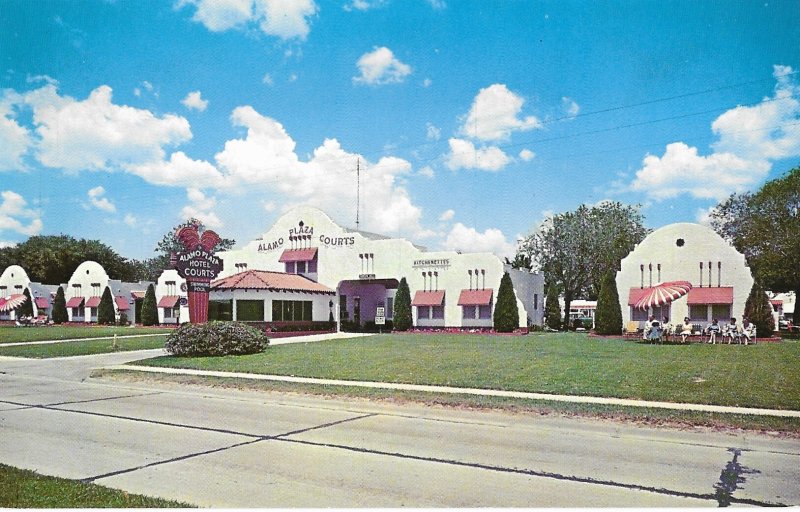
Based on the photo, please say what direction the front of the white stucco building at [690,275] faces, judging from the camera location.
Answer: facing the viewer

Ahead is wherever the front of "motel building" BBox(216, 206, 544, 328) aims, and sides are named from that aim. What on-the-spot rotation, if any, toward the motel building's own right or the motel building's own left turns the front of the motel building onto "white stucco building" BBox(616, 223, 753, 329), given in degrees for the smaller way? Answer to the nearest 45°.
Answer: approximately 45° to the motel building's own left

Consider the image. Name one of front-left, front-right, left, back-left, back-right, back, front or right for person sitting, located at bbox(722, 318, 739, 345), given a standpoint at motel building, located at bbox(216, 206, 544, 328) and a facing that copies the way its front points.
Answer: front-left

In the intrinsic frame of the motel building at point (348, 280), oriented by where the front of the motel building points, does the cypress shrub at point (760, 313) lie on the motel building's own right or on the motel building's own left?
on the motel building's own left

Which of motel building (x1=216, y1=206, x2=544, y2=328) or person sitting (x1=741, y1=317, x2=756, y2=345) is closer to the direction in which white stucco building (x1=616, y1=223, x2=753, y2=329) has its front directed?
the person sitting

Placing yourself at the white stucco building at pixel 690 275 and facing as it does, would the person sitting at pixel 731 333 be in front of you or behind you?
in front

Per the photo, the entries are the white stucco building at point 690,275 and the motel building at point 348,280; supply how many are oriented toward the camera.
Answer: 2

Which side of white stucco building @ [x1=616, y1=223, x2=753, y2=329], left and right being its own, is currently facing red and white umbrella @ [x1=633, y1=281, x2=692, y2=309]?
front

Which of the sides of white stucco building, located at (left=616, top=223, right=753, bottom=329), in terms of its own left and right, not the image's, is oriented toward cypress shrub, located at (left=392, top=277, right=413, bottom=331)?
right

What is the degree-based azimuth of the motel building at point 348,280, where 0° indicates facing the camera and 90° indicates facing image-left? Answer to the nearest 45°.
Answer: approximately 0°
